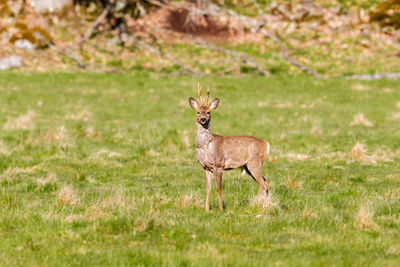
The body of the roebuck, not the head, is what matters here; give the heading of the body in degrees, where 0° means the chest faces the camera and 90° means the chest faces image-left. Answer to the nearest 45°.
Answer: approximately 45°
